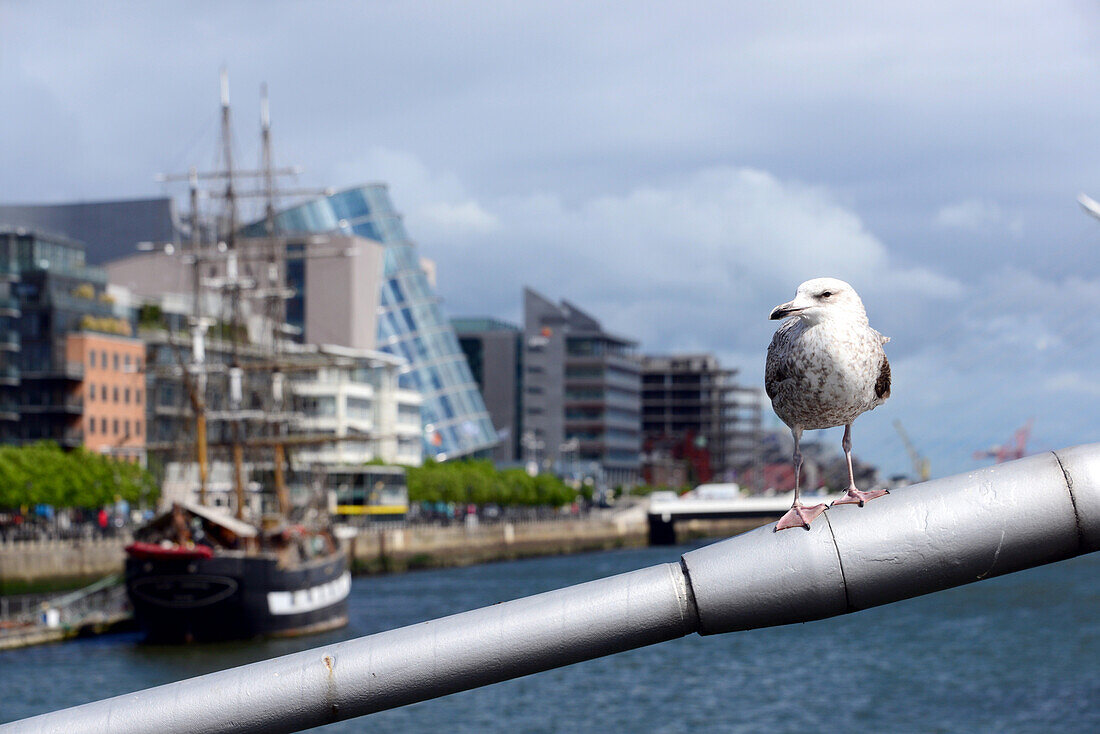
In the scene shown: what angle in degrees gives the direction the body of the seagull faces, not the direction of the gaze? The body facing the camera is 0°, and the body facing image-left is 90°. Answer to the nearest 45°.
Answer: approximately 0°
